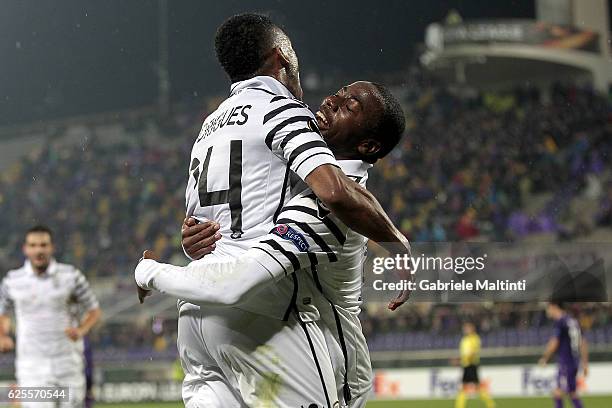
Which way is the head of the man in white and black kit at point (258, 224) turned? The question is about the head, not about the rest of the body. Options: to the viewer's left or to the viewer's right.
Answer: to the viewer's right

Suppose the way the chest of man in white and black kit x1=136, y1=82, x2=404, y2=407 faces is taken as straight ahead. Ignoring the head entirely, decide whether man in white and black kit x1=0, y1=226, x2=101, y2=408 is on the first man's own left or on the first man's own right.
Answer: on the first man's own right

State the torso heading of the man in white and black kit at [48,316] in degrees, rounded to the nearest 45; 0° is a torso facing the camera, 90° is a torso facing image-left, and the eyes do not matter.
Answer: approximately 0°

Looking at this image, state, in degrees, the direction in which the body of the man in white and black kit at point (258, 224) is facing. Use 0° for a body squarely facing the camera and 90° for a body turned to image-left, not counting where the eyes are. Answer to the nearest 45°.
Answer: approximately 225°
